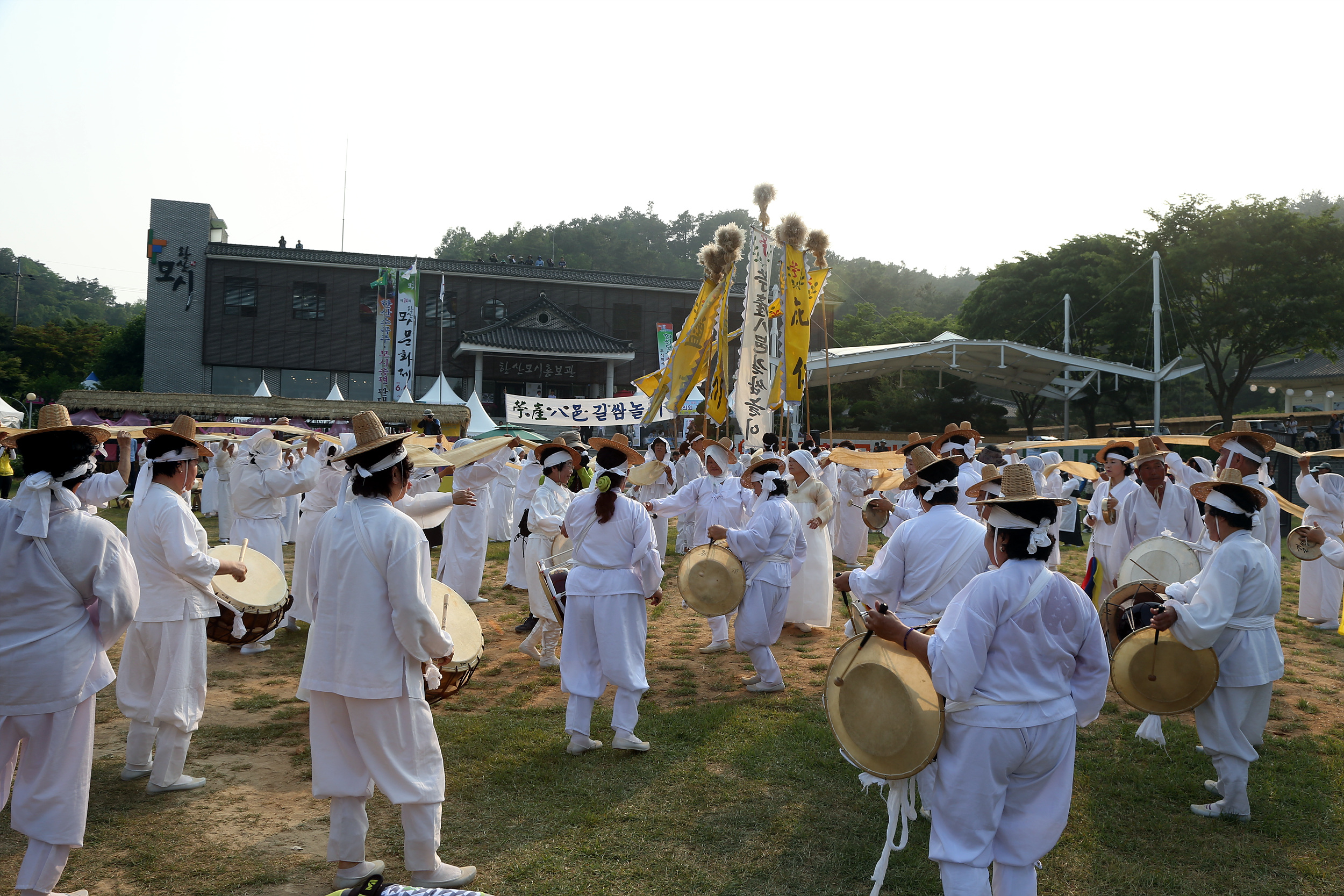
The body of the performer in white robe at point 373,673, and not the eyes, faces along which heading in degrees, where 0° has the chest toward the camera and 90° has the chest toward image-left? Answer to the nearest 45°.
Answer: approximately 225°

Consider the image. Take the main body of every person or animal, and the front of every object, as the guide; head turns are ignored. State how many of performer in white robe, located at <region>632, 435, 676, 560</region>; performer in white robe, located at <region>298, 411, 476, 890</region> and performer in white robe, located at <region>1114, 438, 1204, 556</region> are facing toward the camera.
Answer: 2

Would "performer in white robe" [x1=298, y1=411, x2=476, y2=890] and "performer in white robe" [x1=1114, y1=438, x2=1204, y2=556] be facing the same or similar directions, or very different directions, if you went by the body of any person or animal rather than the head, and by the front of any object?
very different directions

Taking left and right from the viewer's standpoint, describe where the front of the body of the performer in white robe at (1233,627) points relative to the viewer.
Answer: facing to the left of the viewer

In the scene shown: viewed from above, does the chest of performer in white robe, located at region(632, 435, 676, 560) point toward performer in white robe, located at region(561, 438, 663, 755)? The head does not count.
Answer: yes

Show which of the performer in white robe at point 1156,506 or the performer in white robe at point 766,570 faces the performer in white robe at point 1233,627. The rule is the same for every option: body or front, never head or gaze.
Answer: the performer in white robe at point 1156,506

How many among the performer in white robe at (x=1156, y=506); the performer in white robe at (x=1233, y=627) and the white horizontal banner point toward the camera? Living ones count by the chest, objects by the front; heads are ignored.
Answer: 2

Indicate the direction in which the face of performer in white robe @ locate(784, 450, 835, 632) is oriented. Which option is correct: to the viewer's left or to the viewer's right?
to the viewer's left

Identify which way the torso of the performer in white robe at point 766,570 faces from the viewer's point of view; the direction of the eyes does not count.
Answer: to the viewer's left
